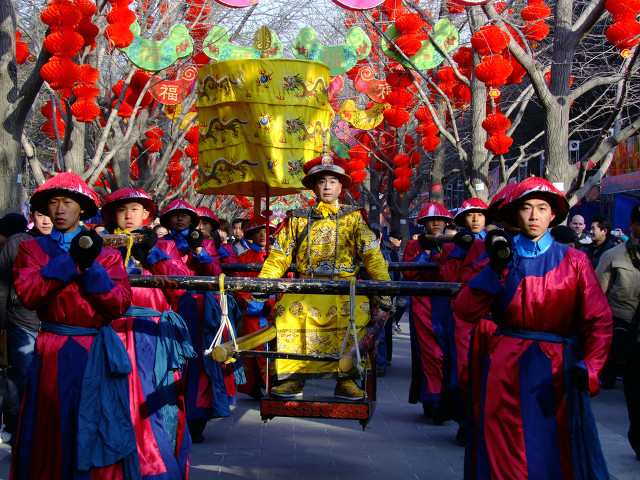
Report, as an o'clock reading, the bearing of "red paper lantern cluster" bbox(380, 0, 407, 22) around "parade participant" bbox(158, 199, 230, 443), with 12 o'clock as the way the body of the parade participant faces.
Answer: The red paper lantern cluster is roughly at 7 o'clock from the parade participant.

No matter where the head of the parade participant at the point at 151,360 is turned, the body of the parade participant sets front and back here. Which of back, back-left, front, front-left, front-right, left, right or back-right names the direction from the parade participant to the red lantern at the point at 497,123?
back-left

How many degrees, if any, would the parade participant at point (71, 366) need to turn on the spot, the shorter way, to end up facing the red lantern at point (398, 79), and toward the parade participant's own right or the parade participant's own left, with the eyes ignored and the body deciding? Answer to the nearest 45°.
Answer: approximately 135° to the parade participant's own left

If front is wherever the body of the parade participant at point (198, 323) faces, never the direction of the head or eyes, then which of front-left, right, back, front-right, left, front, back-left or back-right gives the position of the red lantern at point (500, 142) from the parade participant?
back-left

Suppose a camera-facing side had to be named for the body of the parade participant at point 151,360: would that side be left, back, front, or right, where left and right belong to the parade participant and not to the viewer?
front

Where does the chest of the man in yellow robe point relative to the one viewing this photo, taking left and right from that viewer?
facing the viewer

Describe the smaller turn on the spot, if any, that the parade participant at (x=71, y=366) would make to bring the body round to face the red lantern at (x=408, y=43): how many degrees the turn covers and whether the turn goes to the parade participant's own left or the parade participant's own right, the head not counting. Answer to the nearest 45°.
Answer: approximately 135° to the parade participant's own left

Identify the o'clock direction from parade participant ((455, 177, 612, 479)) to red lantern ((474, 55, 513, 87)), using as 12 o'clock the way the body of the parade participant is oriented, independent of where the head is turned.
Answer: The red lantern is roughly at 6 o'clock from the parade participant.

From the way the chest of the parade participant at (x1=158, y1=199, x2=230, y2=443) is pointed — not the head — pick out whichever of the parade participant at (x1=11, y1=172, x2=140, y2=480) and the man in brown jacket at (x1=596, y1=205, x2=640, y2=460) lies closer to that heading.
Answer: the parade participant

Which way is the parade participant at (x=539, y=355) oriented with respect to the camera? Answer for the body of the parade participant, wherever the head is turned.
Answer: toward the camera

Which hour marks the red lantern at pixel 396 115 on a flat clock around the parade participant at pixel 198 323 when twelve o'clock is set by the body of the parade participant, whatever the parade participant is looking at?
The red lantern is roughly at 7 o'clock from the parade participant.

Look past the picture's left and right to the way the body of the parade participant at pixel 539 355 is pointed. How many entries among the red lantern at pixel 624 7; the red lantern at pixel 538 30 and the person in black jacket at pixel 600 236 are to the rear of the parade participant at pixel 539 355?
3

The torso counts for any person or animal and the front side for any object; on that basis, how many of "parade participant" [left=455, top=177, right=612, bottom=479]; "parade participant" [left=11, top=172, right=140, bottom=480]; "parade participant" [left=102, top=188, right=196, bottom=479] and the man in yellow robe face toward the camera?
4
